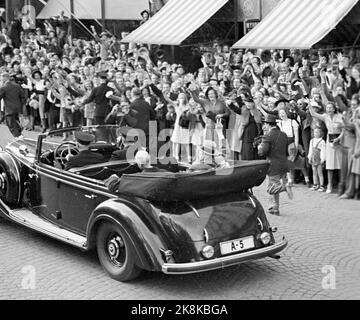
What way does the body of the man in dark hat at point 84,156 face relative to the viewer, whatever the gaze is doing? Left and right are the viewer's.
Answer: facing away from the viewer and to the left of the viewer

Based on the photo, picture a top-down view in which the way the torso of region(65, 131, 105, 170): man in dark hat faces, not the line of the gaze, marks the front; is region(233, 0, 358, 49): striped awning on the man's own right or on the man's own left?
on the man's own right

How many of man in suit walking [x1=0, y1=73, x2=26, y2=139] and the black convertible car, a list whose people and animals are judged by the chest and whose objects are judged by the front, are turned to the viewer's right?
0

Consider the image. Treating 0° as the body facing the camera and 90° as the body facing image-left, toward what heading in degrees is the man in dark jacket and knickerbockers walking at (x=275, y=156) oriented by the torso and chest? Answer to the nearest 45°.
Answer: approximately 135°

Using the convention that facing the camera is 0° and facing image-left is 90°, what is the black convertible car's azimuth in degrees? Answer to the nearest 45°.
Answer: approximately 135°

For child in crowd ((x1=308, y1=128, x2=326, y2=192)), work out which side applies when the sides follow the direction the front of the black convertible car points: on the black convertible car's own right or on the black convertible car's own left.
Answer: on the black convertible car's own right

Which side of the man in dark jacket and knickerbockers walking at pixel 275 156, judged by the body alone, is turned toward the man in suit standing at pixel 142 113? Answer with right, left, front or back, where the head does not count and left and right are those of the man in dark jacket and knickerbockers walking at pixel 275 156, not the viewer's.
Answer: front

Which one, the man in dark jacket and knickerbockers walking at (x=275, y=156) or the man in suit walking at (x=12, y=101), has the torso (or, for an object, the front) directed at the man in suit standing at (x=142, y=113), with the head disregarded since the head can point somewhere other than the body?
the man in dark jacket and knickerbockers walking at (x=275, y=156)

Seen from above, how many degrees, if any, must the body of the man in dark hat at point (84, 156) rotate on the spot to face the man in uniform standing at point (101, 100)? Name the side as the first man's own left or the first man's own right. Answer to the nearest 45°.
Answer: approximately 45° to the first man's own right

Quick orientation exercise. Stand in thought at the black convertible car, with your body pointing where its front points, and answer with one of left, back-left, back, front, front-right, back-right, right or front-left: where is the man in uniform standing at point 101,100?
front-right
